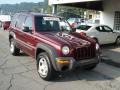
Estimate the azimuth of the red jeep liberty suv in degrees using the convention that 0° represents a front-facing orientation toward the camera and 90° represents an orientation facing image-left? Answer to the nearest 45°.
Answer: approximately 315°

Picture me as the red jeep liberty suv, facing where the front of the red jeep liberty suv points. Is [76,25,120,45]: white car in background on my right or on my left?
on my left
